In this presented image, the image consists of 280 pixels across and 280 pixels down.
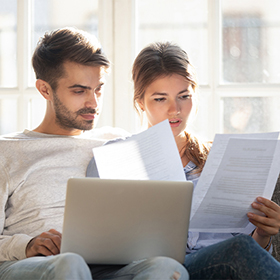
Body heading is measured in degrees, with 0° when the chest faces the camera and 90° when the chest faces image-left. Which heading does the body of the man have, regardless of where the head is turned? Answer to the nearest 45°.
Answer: approximately 315°

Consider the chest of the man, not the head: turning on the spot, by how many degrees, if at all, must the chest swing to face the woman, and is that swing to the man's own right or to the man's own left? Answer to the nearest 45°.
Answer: approximately 45° to the man's own left

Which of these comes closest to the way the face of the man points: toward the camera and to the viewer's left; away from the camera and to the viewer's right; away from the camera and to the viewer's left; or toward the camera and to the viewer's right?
toward the camera and to the viewer's right
